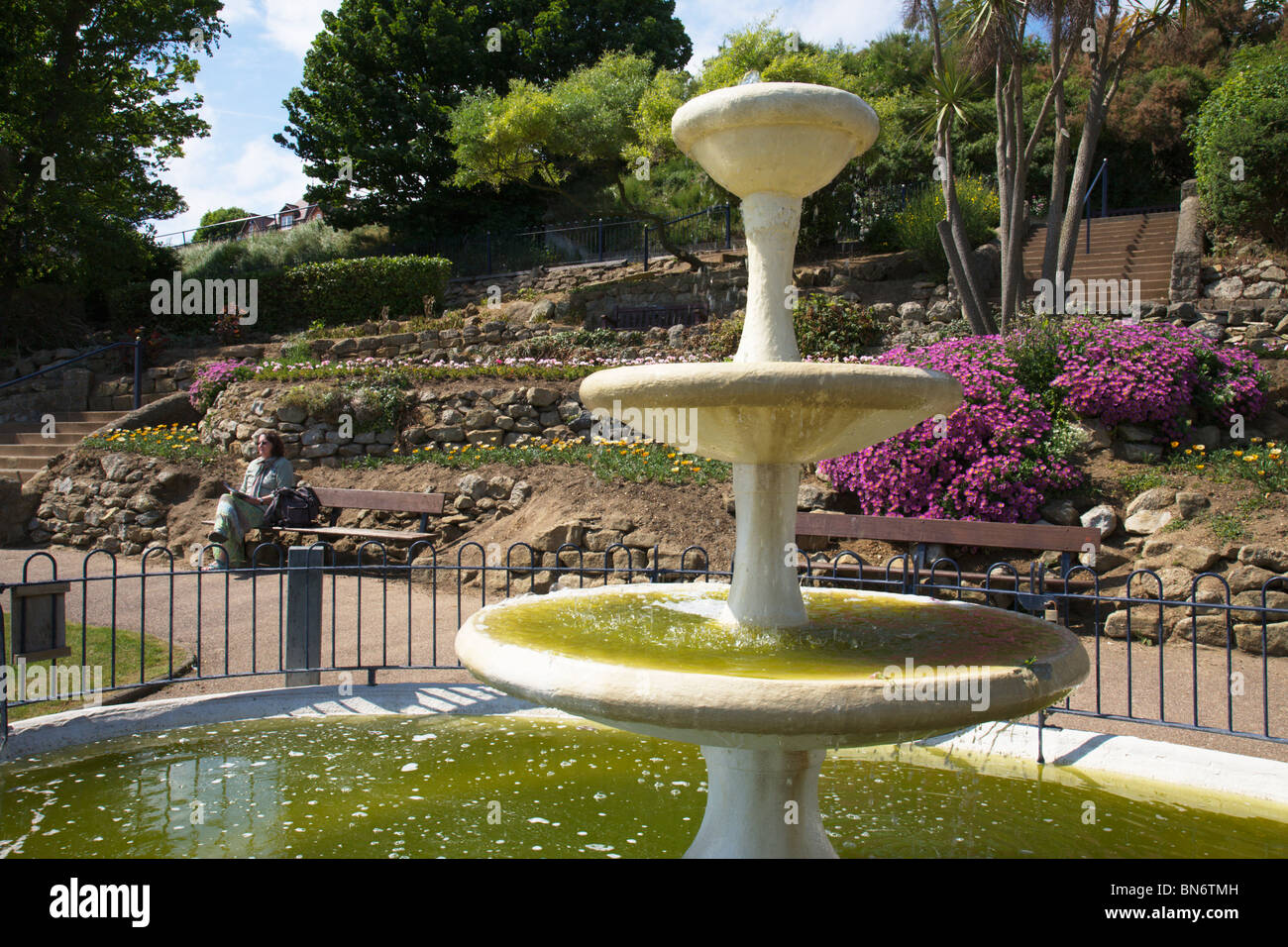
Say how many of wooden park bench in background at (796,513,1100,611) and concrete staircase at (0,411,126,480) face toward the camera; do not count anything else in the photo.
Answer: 2

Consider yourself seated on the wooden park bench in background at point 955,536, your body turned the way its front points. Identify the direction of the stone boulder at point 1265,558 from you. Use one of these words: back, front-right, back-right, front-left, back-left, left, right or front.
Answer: left

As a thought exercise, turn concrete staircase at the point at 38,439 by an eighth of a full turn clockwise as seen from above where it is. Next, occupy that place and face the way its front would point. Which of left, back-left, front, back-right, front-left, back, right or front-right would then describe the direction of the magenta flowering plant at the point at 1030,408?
left

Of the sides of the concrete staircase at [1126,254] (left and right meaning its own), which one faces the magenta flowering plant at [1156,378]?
front

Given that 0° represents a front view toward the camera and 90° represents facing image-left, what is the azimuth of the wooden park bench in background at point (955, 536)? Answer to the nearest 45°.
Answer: approximately 0°

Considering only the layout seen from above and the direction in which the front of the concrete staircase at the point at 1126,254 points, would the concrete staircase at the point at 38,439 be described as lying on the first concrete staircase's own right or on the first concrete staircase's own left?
on the first concrete staircase's own right

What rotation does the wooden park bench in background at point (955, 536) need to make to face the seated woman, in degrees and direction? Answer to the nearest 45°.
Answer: approximately 90° to its right

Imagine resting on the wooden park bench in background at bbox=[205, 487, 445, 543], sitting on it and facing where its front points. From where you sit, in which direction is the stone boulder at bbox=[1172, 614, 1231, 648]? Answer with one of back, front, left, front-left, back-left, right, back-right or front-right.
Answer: left

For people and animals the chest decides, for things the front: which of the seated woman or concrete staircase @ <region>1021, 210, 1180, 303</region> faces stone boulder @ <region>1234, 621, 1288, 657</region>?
the concrete staircase

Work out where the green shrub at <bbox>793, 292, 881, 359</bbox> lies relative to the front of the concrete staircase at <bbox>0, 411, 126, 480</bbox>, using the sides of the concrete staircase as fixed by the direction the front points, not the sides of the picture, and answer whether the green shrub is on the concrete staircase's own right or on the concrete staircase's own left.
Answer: on the concrete staircase's own left

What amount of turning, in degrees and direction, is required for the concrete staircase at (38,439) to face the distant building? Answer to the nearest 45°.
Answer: approximately 180°

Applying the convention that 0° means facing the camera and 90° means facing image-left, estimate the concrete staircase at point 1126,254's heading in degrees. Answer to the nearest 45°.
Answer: approximately 0°
